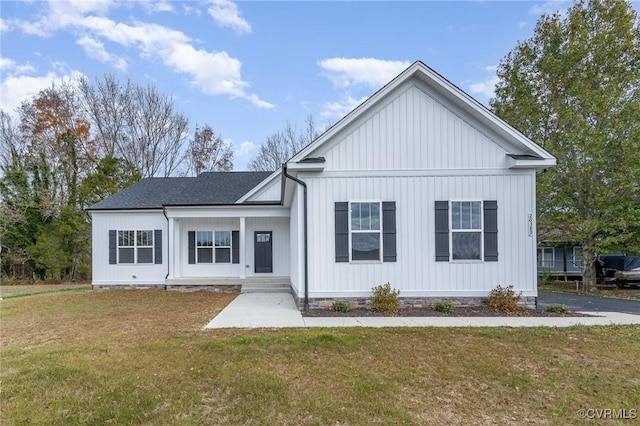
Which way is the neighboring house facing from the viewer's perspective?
toward the camera

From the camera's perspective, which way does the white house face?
toward the camera

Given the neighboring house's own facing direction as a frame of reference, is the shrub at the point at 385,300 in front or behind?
in front

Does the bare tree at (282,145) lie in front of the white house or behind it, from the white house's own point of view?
behind

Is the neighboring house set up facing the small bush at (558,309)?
yes
